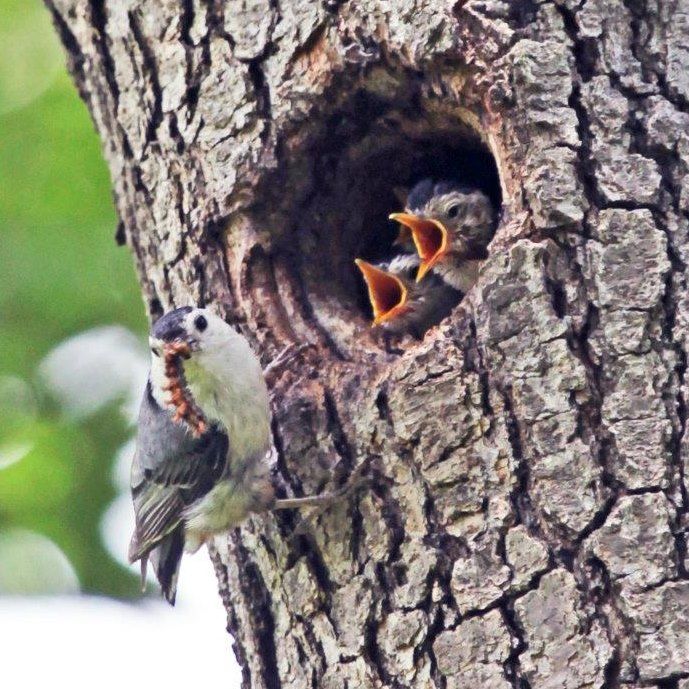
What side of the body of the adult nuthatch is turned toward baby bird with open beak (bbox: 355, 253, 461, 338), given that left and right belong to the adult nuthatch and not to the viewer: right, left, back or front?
front

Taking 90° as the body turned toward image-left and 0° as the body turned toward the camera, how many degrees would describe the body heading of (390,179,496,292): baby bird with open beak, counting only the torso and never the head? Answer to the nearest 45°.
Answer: approximately 45°

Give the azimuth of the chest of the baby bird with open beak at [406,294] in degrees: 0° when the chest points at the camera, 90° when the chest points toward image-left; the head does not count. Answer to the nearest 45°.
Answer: approximately 45°

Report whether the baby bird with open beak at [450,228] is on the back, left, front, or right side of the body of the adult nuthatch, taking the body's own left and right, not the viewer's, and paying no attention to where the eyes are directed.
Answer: front
